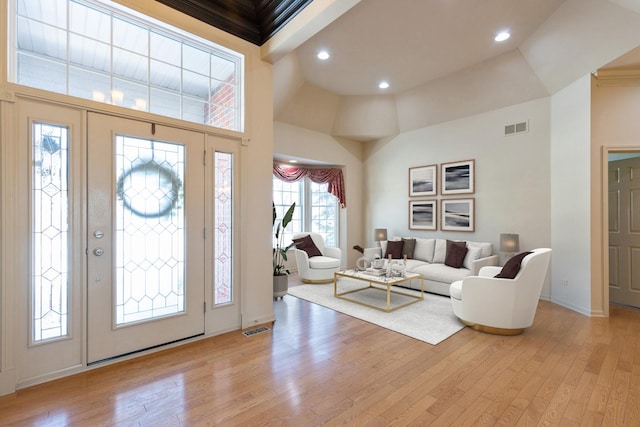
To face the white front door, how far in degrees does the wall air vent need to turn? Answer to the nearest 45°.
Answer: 0° — it already faces it

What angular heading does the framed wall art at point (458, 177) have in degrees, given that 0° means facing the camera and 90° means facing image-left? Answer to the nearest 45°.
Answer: approximately 45°

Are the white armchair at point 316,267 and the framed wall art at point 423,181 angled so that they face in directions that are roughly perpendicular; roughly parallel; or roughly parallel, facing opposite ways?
roughly perpendicular

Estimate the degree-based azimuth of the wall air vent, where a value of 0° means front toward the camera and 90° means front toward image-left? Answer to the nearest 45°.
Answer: approximately 45°

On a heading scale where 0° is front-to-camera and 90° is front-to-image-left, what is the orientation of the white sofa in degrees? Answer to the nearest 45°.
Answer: approximately 45°

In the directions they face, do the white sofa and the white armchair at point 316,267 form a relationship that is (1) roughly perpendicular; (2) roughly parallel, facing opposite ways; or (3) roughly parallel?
roughly perpendicular

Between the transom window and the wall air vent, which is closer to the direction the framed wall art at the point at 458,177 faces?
the transom window

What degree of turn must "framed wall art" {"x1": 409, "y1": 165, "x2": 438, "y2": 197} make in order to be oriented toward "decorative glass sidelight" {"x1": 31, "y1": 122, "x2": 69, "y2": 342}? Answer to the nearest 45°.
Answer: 0° — it already faces it
